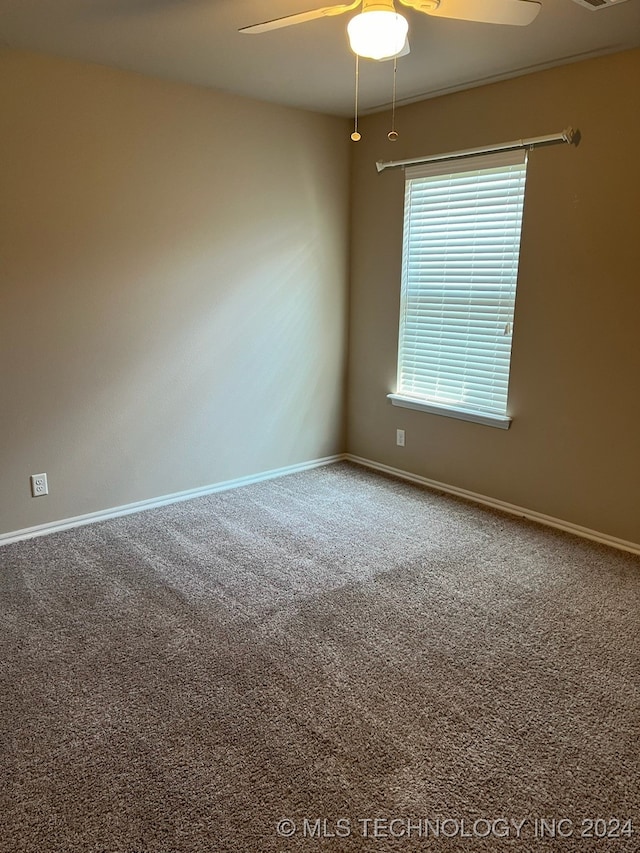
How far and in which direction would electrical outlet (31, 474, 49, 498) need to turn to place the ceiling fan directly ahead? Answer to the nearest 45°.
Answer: approximately 45° to its left

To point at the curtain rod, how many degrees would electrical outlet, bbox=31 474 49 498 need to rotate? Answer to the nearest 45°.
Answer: approximately 90° to its left

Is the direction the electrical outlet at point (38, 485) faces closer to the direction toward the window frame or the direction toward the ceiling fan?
the ceiling fan

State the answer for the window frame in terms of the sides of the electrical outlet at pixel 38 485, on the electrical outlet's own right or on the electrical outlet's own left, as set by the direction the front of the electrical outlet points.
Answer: on the electrical outlet's own left
